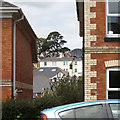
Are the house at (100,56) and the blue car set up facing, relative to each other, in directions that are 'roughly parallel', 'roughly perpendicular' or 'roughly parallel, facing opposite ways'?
roughly perpendicular

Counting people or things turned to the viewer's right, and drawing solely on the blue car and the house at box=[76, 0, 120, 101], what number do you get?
1

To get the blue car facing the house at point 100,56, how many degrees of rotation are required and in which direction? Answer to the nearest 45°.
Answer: approximately 90° to its left

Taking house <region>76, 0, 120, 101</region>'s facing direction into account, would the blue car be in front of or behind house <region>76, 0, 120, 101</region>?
in front

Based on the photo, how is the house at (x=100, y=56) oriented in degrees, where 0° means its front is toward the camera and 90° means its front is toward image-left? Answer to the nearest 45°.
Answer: approximately 0°

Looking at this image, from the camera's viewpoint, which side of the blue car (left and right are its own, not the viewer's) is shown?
right
